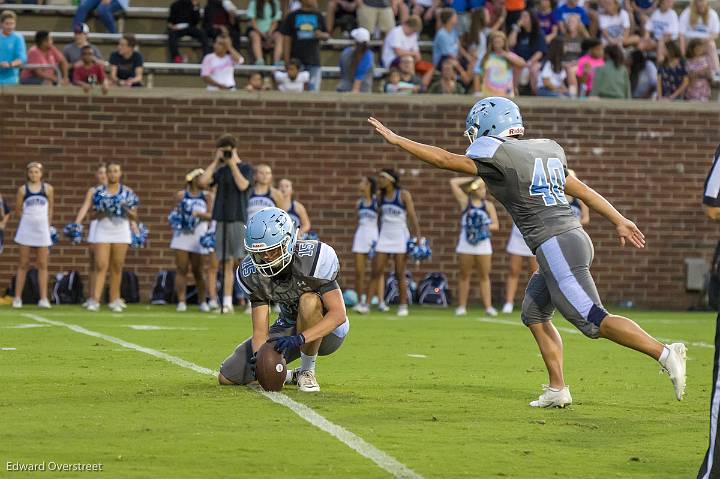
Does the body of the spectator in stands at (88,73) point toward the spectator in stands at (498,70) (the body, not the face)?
no

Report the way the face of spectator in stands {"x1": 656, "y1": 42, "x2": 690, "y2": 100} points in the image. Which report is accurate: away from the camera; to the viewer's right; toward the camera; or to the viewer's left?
toward the camera

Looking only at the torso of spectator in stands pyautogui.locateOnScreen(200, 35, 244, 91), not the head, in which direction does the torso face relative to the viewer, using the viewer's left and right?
facing the viewer

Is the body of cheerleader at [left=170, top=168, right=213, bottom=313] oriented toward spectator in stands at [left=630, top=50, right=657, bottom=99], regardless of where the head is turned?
no

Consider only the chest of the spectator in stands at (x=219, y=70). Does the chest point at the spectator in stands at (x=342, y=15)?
no

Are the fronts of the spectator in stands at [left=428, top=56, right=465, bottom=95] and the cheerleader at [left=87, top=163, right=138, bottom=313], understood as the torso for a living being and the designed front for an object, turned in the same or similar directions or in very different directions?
same or similar directions

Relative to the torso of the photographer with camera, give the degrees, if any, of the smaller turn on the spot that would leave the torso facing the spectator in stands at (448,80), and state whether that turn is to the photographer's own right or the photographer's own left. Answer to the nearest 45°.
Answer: approximately 135° to the photographer's own left

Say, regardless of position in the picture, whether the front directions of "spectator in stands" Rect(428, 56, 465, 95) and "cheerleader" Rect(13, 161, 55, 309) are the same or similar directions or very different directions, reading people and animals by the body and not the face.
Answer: same or similar directions

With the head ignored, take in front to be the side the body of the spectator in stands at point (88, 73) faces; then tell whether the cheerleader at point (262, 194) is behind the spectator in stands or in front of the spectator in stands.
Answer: in front

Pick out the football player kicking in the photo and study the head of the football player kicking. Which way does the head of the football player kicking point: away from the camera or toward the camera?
away from the camera

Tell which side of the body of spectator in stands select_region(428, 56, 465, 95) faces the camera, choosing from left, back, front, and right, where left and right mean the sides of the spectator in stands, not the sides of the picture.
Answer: front

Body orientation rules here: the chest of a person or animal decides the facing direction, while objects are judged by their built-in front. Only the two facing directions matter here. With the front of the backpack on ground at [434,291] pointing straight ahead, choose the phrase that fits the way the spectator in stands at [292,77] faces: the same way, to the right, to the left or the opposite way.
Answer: the same way

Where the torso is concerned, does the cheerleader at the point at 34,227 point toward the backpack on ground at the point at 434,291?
no

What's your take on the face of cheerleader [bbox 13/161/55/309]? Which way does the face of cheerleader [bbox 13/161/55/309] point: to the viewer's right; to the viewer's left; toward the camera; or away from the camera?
toward the camera

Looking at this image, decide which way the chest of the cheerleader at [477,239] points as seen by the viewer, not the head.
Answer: toward the camera

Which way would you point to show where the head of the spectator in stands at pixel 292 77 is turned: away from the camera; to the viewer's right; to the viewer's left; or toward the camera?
toward the camera
